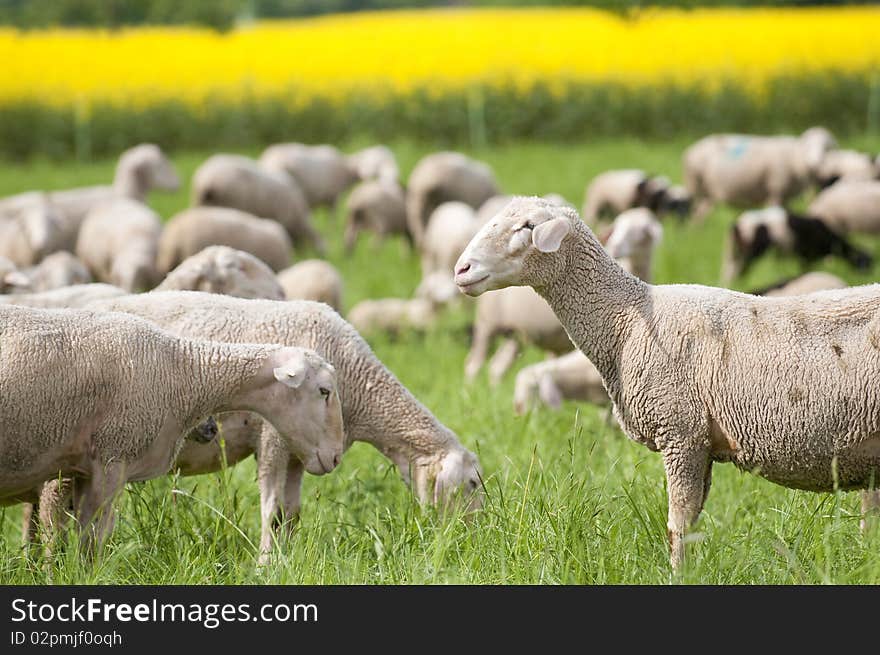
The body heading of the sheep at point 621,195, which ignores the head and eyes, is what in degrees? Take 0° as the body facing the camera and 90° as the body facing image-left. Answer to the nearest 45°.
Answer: approximately 270°

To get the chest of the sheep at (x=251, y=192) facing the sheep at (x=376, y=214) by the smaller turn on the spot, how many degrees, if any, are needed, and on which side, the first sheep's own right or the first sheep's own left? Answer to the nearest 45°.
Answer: approximately 45° to the first sheep's own left

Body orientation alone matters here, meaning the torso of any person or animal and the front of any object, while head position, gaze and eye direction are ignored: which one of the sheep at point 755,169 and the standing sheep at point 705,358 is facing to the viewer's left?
the standing sheep

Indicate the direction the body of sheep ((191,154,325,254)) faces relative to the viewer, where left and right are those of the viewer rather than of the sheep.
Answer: facing to the right of the viewer

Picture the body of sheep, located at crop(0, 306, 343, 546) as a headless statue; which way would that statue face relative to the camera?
to the viewer's right

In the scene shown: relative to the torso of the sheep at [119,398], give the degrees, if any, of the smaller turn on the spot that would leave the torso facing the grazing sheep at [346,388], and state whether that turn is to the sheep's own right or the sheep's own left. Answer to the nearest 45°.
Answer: approximately 45° to the sheep's own left

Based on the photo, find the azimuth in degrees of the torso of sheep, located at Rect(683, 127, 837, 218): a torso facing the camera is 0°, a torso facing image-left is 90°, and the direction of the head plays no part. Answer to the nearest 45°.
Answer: approximately 270°

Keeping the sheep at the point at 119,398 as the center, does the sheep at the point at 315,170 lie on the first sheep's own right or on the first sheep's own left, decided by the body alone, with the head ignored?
on the first sheep's own left

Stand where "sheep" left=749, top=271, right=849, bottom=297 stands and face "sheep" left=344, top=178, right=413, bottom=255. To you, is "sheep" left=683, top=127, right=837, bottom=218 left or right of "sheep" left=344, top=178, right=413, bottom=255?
right

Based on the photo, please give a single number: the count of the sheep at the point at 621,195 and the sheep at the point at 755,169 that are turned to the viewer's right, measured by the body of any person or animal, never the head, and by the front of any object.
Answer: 2
